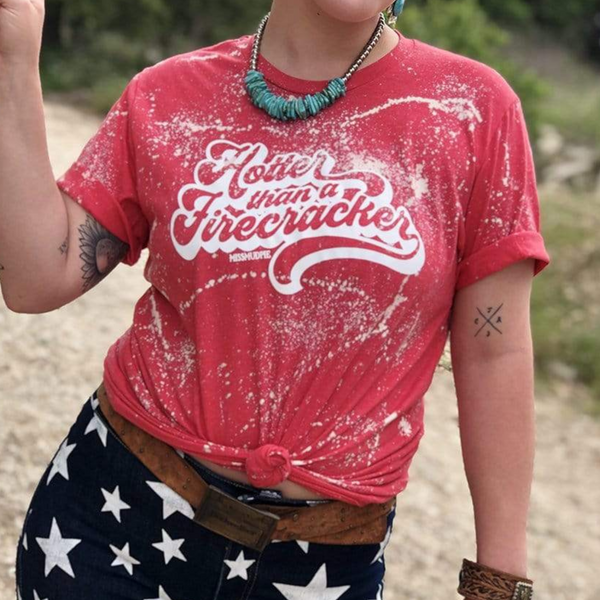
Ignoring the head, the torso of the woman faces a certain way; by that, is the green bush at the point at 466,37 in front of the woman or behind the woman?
behind

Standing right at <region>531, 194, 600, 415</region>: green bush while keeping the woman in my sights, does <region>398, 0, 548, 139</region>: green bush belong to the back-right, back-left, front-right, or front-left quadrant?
back-right

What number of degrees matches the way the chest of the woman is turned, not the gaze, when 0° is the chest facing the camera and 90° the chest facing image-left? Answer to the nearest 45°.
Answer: approximately 0°

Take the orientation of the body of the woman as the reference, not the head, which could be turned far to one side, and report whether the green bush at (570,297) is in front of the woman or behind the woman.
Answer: behind

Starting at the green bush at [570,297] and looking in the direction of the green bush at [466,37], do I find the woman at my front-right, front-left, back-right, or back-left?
back-left
